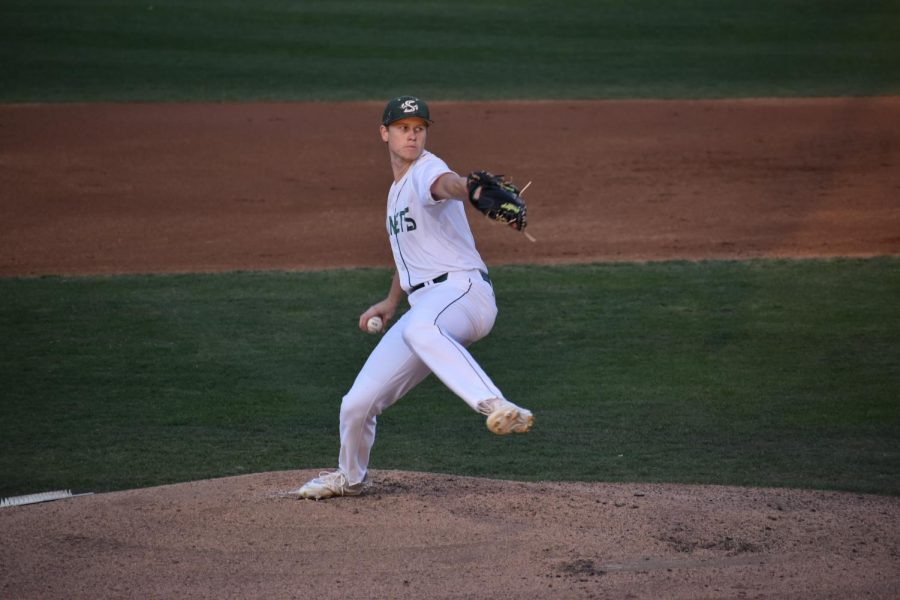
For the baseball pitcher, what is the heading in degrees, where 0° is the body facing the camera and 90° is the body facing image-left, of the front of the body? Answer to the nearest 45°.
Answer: approximately 45°
